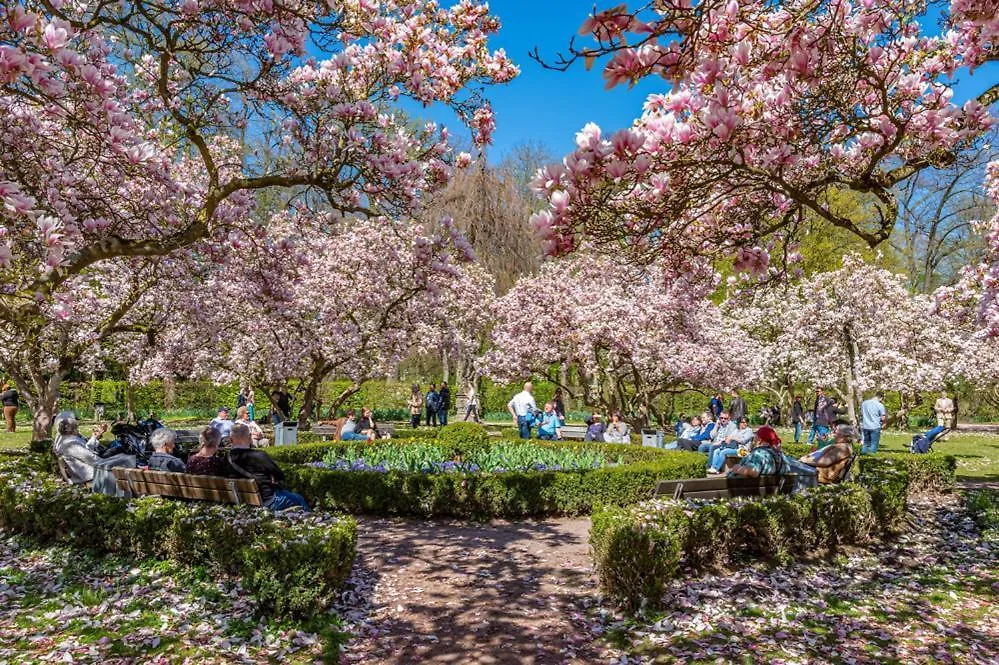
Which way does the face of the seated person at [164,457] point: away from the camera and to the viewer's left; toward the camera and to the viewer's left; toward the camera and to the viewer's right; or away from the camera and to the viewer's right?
away from the camera and to the viewer's right

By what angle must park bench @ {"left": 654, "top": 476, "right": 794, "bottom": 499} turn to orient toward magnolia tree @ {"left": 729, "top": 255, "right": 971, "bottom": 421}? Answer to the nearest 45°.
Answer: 0° — it already faces it

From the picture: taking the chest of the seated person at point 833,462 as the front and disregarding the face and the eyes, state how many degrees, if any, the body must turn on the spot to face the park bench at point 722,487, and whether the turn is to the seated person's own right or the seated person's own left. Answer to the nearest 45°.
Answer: approximately 45° to the seated person's own left

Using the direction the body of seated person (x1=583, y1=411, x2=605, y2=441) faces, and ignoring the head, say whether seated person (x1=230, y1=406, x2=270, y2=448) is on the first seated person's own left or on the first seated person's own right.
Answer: on the first seated person's own right

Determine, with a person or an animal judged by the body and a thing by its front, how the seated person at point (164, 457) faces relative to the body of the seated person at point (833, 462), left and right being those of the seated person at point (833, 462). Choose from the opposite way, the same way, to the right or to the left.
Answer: to the right

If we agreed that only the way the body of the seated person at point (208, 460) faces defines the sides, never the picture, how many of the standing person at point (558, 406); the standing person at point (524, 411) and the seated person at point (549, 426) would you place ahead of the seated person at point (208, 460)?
3

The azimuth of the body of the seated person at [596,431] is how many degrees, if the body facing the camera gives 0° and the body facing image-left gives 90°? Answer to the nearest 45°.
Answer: approximately 0°

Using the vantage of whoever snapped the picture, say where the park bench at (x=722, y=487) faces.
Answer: facing away from the viewer
